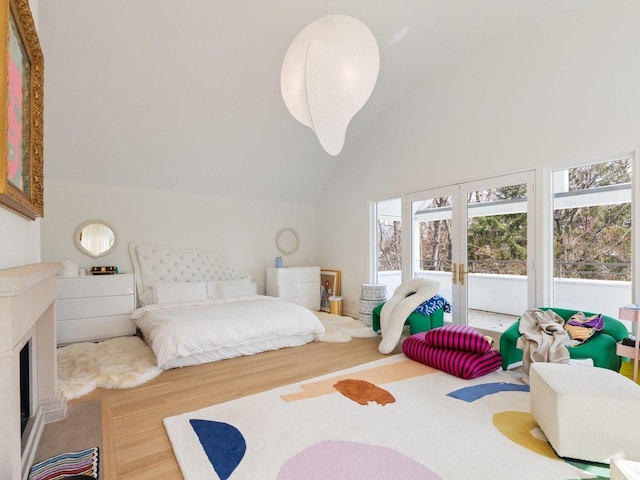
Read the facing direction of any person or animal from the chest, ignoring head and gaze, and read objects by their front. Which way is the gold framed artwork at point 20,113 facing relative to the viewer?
to the viewer's right

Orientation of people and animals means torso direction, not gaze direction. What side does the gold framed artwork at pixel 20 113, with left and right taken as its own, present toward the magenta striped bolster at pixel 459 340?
front

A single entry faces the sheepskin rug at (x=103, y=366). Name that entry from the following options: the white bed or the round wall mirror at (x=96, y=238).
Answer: the round wall mirror

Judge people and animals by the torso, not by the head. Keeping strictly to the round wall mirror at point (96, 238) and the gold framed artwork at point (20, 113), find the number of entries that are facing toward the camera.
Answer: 1

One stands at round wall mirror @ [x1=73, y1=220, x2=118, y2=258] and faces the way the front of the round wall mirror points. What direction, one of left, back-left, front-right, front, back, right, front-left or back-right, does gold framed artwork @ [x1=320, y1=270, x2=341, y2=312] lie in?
left

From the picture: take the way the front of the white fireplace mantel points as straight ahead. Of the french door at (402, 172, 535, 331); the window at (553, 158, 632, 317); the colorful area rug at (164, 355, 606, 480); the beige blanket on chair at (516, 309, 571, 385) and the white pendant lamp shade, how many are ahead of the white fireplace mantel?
5

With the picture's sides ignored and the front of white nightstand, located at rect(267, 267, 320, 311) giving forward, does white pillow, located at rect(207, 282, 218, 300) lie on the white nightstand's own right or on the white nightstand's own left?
on the white nightstand's own right

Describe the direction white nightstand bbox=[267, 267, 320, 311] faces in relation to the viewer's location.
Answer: facing the viewer and to the right of the viewer

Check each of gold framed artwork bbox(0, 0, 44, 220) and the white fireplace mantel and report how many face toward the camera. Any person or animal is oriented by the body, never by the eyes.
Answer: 0

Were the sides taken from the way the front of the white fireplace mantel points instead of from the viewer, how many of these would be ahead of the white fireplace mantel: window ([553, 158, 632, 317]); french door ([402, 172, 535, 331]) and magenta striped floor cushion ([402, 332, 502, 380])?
3

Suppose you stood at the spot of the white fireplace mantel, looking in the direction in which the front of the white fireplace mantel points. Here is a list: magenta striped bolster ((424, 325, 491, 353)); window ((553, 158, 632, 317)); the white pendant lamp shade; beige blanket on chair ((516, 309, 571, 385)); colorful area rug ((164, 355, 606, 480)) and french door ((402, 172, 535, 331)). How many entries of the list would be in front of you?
6

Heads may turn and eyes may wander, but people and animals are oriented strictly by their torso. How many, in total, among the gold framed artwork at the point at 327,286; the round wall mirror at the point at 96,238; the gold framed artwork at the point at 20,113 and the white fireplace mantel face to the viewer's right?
2

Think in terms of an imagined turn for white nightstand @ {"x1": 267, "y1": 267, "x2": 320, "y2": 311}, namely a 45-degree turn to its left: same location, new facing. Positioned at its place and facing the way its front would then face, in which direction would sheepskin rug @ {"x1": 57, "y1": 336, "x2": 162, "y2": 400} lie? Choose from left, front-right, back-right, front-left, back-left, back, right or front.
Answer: back-right

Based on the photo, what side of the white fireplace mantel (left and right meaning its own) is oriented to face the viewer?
right

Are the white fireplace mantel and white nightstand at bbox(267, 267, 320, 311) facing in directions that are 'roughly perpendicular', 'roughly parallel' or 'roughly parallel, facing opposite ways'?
roughly perpendicular
